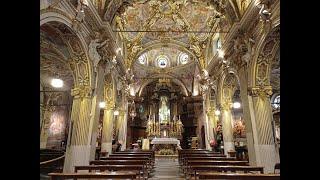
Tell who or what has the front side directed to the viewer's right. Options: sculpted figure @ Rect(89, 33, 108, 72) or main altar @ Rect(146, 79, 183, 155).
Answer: the sculpted figure

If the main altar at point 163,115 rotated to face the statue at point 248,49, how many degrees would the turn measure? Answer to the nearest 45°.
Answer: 0° — it already faces it

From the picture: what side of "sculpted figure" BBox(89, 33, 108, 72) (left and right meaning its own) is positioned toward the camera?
right

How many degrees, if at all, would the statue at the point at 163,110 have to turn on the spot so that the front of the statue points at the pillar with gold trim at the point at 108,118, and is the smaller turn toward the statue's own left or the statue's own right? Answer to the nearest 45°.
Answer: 0° — it already faces it

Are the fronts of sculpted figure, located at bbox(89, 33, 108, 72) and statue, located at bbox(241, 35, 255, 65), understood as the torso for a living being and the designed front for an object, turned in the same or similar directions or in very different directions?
very different directions

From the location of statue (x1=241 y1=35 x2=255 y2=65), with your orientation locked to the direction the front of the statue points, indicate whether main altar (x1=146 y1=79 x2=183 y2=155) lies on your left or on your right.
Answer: on your right

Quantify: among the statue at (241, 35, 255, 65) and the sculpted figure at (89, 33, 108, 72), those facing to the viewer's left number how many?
1

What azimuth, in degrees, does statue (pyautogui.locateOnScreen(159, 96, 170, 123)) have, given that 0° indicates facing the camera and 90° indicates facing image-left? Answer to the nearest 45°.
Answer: approximately 0°

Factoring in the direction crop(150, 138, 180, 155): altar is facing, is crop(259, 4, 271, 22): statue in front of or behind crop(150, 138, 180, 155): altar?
in front

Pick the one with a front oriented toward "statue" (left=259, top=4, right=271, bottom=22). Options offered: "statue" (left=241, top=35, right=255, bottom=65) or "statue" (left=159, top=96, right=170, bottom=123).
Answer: "statue" (left=159, top=96, right=170, bottom=123)

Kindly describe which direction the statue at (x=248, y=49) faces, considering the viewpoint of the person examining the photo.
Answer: facing to the left of the viewer

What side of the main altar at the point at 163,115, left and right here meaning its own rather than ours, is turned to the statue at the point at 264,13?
front
